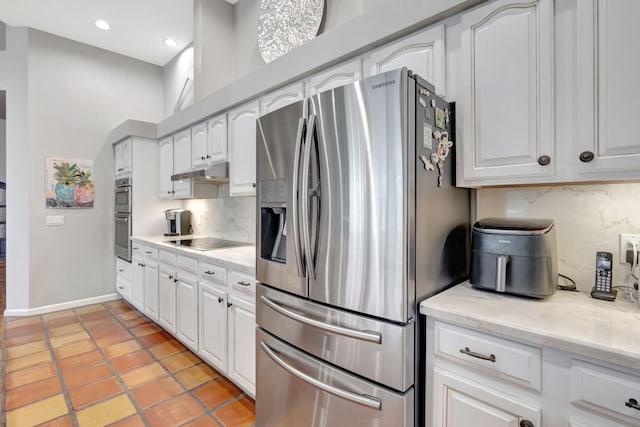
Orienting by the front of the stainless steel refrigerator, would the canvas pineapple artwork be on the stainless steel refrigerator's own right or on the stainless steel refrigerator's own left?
on the stainless steel refrigerator's own right

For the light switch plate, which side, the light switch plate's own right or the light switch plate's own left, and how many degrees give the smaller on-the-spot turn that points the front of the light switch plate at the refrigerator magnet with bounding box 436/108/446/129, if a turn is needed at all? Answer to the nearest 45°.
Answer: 0° — it already faces it

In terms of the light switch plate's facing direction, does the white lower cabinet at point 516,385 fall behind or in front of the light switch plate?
in front

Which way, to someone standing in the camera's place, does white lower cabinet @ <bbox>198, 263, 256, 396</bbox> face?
facing the viewer and to the left of the viewer

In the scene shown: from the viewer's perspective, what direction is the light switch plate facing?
toward the camera

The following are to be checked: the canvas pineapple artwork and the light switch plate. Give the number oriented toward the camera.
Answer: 2

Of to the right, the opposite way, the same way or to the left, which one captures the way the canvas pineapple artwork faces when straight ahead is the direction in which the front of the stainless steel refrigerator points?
to the left

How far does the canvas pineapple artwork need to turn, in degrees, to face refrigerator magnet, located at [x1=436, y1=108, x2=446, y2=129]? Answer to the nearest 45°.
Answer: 0° — it already faces it

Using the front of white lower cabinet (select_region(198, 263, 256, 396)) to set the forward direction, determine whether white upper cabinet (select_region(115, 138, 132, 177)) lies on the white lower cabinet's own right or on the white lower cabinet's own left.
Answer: on the white lower cabinet's own right

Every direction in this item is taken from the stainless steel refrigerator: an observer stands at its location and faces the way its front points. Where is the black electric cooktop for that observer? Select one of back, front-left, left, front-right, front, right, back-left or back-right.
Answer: right

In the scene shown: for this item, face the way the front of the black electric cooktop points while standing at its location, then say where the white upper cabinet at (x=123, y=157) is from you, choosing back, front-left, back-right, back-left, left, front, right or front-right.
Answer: right

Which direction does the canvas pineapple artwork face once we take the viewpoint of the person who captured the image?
facing the viewer
